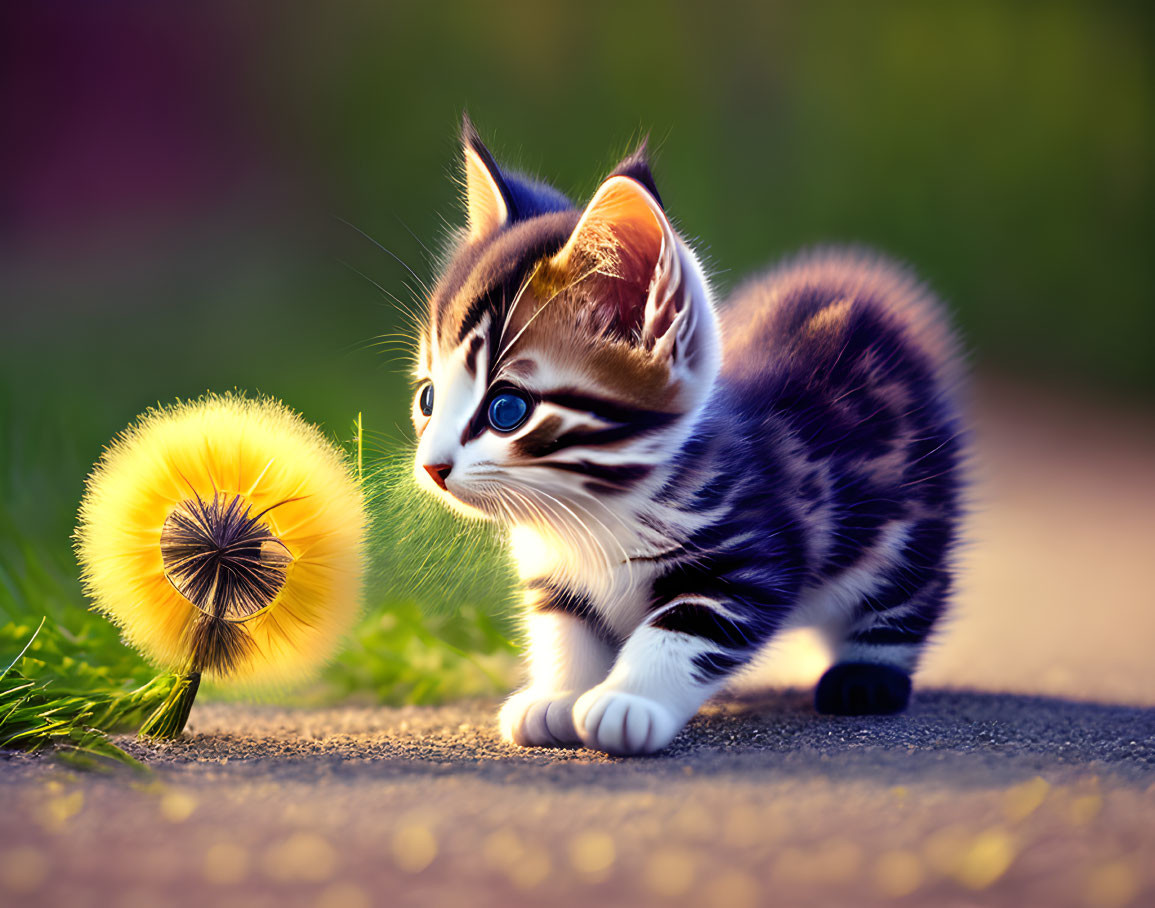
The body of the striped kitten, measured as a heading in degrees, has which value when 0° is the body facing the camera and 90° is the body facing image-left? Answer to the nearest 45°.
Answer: approximately 45°
